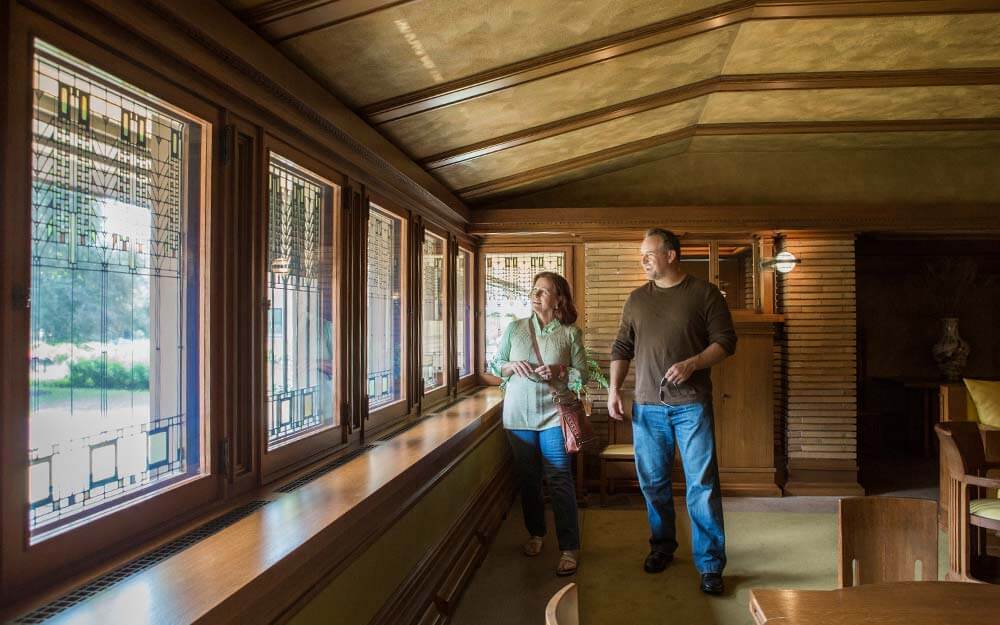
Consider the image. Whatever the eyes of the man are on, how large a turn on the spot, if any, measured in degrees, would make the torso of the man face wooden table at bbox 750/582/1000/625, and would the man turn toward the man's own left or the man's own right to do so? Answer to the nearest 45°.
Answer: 0° — they already face it

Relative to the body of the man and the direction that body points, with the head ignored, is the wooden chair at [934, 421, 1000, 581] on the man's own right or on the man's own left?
on the man's own left

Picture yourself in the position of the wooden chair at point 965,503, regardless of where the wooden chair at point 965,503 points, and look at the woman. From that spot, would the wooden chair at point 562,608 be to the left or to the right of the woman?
left

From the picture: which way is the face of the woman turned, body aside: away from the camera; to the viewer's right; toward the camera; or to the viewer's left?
to the viewer's left

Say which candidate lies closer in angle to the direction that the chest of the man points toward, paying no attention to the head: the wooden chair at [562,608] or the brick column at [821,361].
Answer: the wooden chair

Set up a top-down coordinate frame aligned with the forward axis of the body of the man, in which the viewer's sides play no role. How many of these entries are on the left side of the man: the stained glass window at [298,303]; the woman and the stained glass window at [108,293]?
0

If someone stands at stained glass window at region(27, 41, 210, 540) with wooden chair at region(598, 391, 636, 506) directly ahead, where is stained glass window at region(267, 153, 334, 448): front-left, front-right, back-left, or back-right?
front-left

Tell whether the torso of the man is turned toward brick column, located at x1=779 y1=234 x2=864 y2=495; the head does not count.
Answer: no

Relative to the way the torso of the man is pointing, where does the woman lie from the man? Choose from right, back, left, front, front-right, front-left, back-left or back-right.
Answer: right

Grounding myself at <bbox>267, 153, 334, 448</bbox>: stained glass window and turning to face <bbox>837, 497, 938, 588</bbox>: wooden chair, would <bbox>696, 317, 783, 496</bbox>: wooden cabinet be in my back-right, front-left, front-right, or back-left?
front-left

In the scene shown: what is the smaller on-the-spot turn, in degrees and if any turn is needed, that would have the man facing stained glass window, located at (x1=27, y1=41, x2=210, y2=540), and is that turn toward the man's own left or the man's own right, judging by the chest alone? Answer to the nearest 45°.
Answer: approximately 45° to the man's own right

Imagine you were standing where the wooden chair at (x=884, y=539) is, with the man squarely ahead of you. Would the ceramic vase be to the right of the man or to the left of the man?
right

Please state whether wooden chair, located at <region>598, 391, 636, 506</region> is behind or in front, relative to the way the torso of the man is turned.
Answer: behind

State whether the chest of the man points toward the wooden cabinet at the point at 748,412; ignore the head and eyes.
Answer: no

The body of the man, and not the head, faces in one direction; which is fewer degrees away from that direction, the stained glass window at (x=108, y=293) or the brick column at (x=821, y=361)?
the stained glass window

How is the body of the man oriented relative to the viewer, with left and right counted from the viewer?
facing the viewer

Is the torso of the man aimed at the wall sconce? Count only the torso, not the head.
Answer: no

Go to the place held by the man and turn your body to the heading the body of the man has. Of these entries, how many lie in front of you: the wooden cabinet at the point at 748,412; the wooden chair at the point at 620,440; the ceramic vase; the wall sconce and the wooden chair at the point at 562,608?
1
